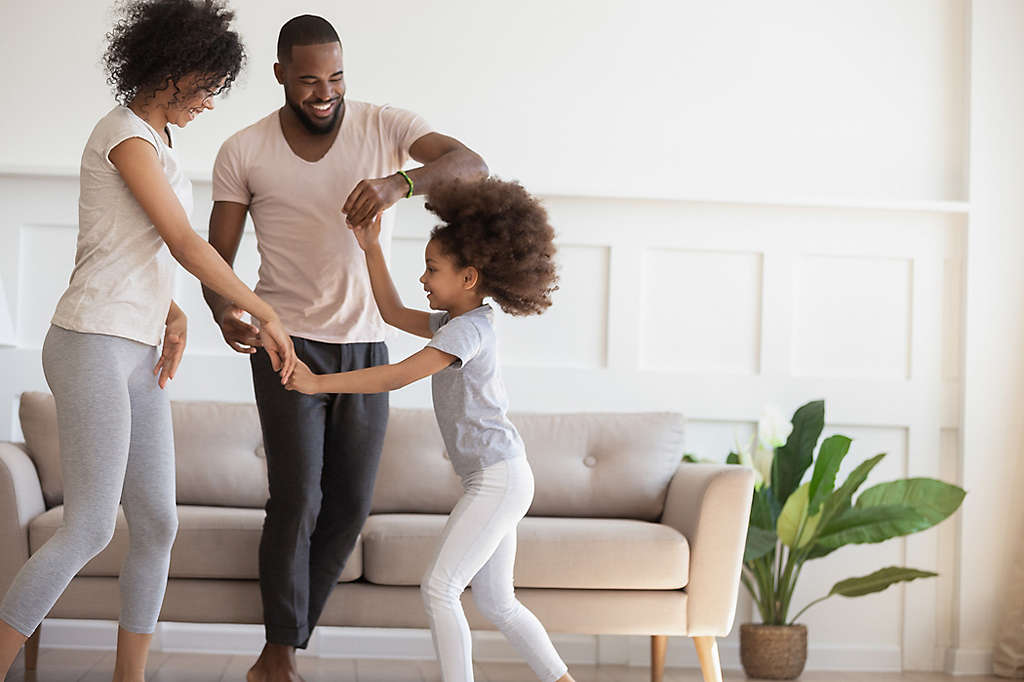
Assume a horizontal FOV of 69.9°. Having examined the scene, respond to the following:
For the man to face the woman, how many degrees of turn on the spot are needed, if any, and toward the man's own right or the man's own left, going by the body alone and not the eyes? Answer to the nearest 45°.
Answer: approximately 45° to the man's own right

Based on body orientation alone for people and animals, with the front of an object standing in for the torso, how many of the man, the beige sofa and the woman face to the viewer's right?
1

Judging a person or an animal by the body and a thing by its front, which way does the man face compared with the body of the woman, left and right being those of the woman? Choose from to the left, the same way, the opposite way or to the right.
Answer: to the right

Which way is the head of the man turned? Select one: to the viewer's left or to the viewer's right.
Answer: to the viewer's right

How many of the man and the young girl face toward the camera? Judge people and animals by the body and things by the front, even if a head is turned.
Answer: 1

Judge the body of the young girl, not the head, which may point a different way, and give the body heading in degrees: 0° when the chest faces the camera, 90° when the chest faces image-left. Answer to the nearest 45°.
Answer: approximately 90°

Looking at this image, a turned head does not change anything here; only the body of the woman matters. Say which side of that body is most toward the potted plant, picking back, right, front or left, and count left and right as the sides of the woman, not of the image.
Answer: front

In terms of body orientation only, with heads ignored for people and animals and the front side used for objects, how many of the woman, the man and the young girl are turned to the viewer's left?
1

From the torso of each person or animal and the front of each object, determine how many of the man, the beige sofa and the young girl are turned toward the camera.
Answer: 2

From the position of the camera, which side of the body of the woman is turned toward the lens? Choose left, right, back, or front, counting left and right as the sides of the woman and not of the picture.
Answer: right
